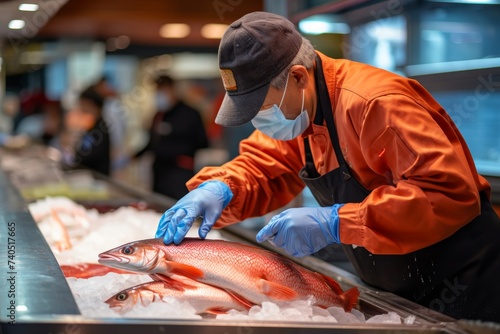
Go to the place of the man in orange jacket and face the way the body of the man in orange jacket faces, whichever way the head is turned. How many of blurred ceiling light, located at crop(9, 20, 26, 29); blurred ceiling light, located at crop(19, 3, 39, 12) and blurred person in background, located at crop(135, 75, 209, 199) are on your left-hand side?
0

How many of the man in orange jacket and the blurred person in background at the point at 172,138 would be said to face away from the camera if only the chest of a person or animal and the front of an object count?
0

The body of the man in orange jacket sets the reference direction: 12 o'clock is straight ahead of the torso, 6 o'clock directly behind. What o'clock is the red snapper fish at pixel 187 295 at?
The red snapper fish is roughly at 11 o'clock from the man in orange jacket.

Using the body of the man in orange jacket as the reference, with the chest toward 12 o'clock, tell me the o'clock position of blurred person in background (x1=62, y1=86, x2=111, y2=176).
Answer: The blurred person in background is roughly at 2 o'clock from the man in orange jacket.

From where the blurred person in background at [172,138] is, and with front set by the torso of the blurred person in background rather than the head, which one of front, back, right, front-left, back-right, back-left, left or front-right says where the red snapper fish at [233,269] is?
front-left

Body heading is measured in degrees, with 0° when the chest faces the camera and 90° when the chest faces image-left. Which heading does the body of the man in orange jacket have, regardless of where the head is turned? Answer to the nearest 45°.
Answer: approximately 90°

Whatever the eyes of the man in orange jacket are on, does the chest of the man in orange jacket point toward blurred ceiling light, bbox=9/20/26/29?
no

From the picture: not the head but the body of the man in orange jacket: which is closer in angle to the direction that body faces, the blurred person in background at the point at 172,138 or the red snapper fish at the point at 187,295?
the red snapper fish

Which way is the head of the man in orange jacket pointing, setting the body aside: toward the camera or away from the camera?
toward the camera

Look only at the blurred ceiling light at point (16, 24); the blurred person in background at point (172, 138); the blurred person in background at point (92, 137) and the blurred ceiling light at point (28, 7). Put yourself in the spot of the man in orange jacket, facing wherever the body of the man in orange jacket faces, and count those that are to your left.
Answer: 0

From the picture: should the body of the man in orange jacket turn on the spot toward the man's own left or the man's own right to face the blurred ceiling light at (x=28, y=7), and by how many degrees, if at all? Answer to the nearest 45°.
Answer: approximately 45° to the man's own right

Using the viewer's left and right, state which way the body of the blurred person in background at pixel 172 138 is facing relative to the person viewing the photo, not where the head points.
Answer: facing the viewer and to the left of the viewer

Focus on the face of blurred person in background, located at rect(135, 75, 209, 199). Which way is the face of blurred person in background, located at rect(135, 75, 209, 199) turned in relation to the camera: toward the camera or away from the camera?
toward the camera
